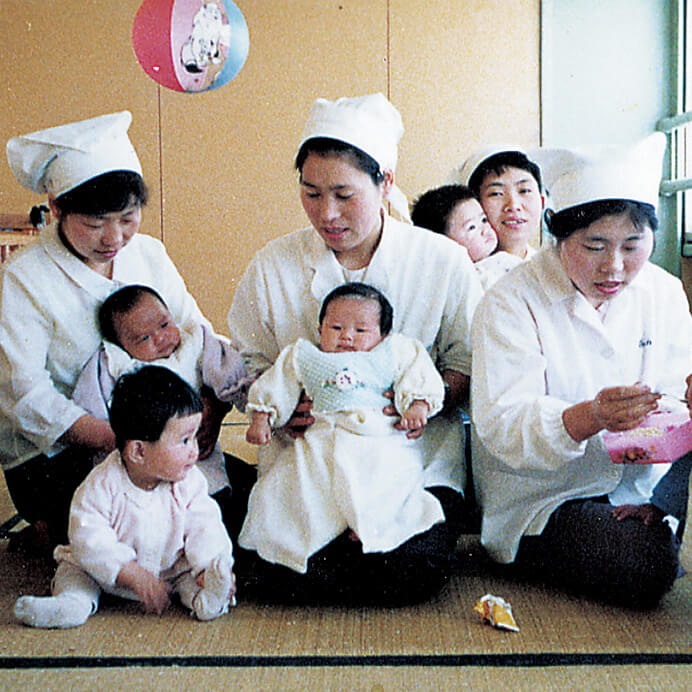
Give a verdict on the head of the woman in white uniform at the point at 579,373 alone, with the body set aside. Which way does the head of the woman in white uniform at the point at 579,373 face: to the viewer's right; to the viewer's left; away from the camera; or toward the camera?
toward the camera

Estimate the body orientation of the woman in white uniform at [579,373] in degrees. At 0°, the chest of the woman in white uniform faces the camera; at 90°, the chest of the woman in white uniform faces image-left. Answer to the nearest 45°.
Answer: approximately 315°

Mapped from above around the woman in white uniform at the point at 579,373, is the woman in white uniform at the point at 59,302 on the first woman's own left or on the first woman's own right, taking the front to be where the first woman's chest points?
on the first woman's own right

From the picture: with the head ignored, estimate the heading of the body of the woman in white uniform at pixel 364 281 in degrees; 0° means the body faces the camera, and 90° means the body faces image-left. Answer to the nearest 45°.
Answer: approximately 0°

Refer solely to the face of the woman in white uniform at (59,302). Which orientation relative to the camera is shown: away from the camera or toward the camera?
toward the camera

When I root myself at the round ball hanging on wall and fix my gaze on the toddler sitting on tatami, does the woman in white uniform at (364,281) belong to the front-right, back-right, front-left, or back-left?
front-left

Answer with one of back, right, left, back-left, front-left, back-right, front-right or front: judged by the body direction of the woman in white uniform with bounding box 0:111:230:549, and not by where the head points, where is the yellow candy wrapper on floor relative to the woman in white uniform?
front

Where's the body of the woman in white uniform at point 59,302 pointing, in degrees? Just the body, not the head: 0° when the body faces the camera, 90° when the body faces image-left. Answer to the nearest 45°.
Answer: approximately 315°

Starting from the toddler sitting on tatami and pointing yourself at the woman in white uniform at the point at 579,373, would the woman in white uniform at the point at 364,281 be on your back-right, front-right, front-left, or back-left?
front-left

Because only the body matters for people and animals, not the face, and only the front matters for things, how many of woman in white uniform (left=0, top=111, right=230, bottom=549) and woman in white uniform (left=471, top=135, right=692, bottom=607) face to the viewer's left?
0
